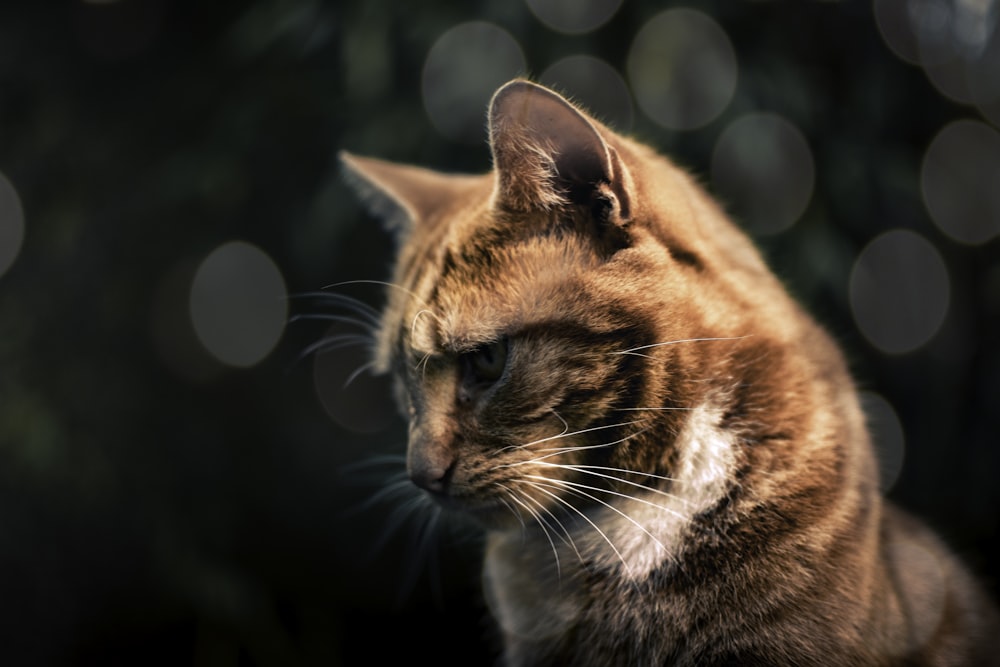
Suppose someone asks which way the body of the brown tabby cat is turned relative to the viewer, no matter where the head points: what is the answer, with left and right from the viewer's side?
facing the viewer and to the left of the viewer
